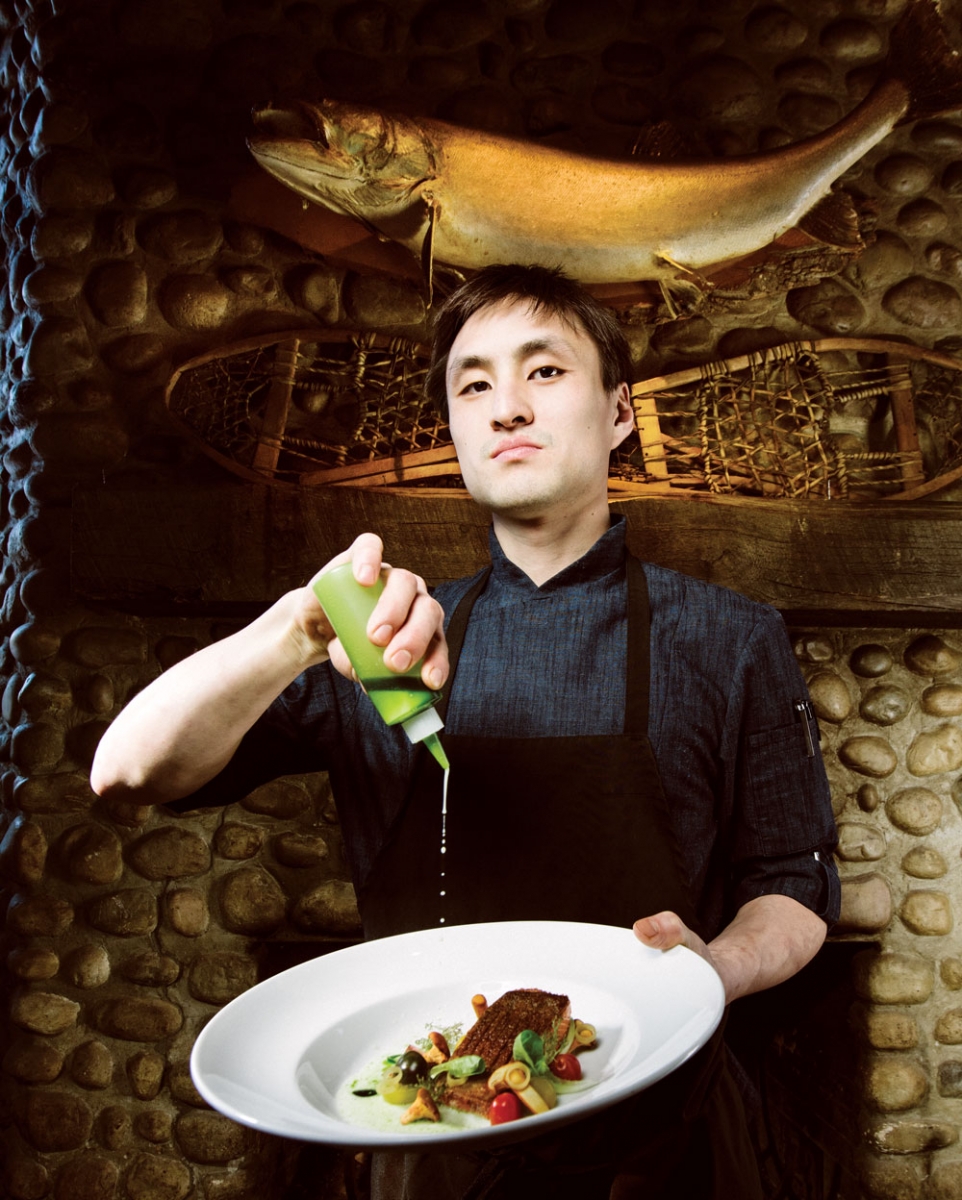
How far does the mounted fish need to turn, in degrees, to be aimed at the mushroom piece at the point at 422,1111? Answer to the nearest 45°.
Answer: approximately 90° to its left

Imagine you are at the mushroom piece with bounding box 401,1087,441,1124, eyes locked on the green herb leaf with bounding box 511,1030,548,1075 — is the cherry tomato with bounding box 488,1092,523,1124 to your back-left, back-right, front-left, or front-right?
front-right

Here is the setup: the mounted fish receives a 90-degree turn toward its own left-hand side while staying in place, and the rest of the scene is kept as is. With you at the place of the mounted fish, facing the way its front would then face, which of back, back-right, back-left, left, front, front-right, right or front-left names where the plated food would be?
front

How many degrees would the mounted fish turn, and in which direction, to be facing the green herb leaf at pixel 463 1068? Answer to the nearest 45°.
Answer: approximately 90° to its left

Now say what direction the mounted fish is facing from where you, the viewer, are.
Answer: facing to the left of the viewer

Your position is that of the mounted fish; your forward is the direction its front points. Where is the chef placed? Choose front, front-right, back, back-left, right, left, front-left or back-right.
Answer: left

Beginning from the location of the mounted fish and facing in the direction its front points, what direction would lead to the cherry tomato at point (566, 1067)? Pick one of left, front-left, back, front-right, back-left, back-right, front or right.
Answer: left

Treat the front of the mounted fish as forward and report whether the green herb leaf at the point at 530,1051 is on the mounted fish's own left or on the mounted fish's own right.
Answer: on the mounted fish's own left

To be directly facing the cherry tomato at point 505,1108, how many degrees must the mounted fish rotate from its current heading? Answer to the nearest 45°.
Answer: approximately 90° to its left
